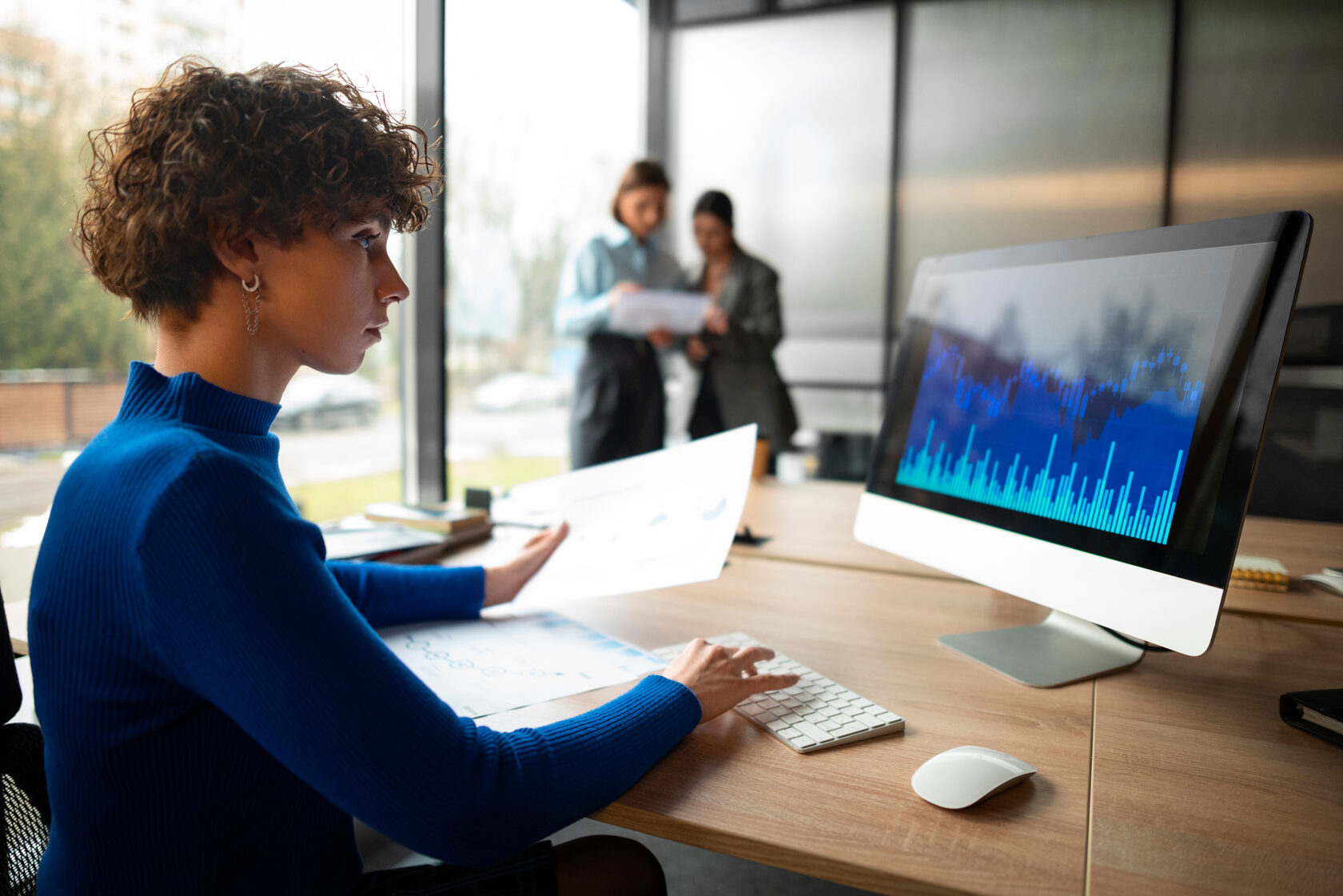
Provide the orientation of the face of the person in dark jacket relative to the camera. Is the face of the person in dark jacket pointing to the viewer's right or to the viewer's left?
to the viewer's left

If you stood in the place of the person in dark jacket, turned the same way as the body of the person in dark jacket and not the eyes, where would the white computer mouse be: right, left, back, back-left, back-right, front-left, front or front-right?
front-left

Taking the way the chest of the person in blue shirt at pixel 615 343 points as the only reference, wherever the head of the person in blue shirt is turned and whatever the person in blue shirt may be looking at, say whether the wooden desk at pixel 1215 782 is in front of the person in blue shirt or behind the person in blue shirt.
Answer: in front

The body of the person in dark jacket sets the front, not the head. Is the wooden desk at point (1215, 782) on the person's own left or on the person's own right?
on the person's own left

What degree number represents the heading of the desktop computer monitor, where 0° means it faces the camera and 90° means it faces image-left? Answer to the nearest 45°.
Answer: approximately 45°

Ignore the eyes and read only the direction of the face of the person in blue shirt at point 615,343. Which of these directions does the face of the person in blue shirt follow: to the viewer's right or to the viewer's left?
to the viewer's right

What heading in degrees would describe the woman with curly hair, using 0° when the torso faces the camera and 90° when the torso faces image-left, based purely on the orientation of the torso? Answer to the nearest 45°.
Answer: approximately 270°

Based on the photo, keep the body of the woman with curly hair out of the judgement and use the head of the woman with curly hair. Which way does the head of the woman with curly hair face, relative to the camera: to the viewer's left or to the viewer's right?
to the viewer's right

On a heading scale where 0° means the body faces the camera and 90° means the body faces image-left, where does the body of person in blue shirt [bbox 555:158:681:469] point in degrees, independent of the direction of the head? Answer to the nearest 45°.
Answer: approximately 315°
